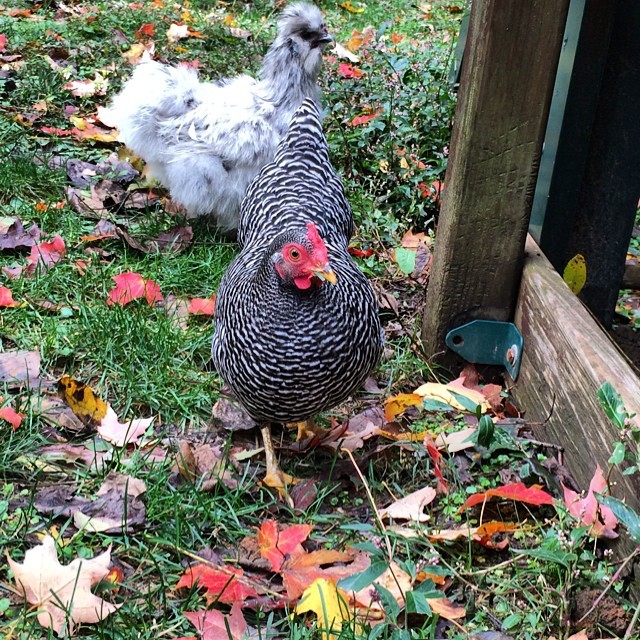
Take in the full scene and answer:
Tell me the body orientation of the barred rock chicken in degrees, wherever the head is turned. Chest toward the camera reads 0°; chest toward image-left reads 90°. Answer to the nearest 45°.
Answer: approximately 0°

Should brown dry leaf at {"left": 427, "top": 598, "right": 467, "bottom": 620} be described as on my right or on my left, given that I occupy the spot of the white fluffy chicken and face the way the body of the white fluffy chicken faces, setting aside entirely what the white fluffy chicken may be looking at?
on my right

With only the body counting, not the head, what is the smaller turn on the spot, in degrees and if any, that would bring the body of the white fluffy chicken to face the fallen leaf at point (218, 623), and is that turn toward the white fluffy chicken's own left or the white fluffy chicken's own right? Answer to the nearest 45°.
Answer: approximately 90° to the white fluffy chicken's own right

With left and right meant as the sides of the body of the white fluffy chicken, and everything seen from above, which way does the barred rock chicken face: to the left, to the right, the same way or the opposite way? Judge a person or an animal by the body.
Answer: to the right

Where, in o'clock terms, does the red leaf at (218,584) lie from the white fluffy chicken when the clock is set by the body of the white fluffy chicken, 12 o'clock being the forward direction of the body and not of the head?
The red leaf is roughly at 3 o'clock from the white fluffy chicken.

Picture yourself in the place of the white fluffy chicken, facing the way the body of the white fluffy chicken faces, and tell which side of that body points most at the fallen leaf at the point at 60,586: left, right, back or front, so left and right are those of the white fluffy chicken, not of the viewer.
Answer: right

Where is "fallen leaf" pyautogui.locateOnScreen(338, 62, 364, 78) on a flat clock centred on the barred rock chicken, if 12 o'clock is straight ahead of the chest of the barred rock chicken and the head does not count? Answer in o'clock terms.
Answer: The fallen leaf is roughly at 6 o'clock from the barred rock chicken.

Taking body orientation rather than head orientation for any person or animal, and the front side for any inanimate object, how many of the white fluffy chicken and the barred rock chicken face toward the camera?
1

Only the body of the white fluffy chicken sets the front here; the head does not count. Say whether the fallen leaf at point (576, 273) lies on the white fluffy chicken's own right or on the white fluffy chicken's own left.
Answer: on the white fluffy chicken's own right

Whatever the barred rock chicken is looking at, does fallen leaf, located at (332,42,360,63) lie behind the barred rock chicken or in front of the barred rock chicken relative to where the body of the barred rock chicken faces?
behind

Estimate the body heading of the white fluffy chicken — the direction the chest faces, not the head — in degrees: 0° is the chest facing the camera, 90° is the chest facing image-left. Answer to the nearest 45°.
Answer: approximately 270°
